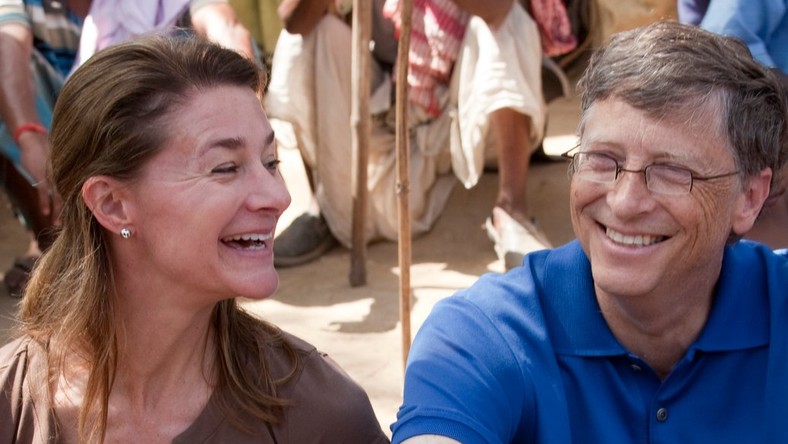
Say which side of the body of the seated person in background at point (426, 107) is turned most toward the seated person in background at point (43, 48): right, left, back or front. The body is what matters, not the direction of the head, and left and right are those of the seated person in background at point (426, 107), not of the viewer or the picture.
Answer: right

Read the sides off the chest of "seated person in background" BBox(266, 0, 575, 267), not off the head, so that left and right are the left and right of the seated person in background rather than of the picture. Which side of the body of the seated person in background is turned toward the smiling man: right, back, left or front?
front

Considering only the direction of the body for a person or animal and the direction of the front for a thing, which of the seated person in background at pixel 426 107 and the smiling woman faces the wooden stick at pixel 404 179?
the seated person in background

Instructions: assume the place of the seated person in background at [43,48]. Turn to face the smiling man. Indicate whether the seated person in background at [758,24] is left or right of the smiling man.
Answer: left

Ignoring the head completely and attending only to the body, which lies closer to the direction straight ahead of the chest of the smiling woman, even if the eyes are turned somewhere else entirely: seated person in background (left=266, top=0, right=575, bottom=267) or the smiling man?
the smiling man

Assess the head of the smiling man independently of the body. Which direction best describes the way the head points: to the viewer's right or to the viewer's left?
to the viewer's left

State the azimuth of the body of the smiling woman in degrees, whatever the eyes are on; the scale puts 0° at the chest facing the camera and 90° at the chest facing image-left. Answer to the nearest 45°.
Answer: approximately 315°
